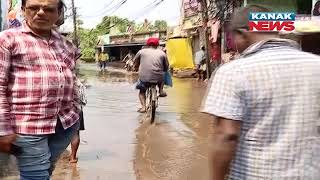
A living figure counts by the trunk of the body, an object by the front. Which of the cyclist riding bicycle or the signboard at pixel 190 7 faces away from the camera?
the cyclist riding bicycle

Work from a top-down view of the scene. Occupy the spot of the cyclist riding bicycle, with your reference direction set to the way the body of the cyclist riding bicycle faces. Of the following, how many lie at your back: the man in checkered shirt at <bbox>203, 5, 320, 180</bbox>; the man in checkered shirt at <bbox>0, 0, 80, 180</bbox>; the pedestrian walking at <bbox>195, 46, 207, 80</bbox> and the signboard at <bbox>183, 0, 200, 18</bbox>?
2

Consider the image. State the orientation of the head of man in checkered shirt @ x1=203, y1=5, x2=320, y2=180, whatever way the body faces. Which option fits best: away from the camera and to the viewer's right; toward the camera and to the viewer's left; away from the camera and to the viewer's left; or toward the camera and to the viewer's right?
away from the camera and to the viewer's left

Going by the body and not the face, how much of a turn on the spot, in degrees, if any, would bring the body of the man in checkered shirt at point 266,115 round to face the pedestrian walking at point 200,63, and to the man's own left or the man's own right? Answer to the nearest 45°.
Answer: approximately 45° to the man's own right

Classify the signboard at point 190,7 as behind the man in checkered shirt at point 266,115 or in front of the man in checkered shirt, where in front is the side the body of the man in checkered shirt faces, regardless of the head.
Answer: in front

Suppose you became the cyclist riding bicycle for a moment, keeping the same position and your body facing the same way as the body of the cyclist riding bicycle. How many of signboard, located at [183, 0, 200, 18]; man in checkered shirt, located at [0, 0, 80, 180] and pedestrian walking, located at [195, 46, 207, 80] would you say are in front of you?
2

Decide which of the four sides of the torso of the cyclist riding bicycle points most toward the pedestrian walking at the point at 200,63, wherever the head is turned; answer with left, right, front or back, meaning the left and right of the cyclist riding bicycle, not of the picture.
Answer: front

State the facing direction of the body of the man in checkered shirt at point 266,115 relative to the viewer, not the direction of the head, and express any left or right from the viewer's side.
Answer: facing away from the viewer and to the left of the viewer

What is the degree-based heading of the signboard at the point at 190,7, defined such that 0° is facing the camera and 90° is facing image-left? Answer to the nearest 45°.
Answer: approximately 0°

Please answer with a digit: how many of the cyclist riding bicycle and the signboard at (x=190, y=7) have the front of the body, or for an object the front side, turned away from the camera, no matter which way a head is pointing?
1

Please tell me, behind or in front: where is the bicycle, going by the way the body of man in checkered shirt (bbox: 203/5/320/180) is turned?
in front

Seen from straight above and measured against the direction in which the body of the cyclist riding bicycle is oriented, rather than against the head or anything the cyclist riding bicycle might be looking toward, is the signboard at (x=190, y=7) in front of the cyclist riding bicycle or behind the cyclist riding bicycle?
in front

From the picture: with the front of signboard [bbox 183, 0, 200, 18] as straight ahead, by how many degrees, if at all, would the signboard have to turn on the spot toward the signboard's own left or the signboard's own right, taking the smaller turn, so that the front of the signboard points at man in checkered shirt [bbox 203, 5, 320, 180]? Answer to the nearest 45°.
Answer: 0° — it already faces them

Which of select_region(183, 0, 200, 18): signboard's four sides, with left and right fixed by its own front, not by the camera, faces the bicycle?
front

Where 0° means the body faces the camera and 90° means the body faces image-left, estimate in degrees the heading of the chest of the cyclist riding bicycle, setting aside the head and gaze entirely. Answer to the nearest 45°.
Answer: approximately 180°
